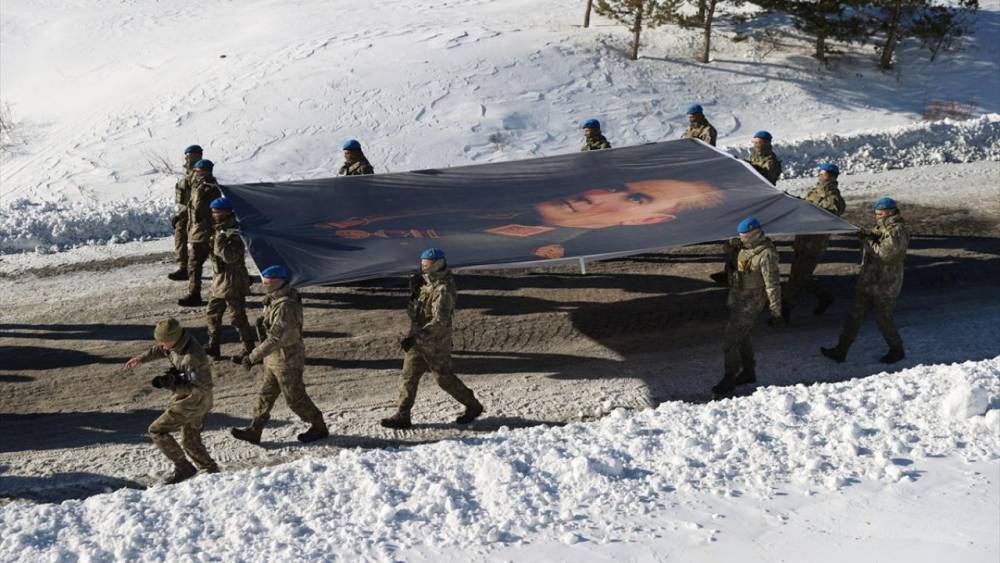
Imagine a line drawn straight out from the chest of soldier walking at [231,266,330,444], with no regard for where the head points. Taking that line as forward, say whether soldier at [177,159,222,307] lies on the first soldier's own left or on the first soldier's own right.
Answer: on the first soldier's own right

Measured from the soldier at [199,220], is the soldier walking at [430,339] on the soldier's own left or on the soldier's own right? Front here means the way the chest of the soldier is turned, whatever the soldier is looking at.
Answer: on the soldier's own left

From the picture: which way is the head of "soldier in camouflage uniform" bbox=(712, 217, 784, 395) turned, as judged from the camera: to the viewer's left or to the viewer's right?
to the viewer's left

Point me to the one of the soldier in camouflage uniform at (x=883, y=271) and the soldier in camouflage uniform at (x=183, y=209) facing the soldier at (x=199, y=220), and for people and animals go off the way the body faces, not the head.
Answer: the soldier in camouflage uniform at (x=883, y=271)

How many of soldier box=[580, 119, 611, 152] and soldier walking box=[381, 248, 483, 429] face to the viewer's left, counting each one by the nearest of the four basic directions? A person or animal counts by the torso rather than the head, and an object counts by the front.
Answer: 2

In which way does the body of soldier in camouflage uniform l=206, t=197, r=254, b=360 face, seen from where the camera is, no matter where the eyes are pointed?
to the viewer's left

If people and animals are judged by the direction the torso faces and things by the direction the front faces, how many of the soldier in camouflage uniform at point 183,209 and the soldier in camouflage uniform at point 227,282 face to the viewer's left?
2

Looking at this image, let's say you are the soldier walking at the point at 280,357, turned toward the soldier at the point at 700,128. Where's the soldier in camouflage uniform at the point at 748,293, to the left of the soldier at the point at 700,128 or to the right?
right

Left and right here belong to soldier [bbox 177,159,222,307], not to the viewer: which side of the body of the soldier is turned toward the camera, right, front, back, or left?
left

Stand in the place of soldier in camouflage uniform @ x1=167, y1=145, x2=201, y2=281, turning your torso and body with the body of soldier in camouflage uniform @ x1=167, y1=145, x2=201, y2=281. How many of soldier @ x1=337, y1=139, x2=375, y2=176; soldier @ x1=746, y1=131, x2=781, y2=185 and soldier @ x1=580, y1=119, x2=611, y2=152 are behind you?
3

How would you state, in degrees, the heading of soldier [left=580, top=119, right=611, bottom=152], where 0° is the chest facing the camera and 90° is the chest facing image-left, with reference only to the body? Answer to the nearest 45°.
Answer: approximately 90°

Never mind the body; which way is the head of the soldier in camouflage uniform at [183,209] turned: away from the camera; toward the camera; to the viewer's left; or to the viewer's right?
to the viewer's left

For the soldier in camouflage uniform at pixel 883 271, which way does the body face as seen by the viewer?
to the viewer's left

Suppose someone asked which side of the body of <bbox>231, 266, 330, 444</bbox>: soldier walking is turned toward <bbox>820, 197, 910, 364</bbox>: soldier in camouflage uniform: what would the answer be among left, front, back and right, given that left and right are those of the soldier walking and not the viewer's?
back

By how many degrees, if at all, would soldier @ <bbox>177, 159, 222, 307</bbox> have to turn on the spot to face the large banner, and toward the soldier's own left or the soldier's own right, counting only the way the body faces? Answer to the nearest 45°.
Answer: approximately 135° to the soldier's own left

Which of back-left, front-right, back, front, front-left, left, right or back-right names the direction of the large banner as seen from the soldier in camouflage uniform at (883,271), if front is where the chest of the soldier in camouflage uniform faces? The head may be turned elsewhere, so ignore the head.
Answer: front

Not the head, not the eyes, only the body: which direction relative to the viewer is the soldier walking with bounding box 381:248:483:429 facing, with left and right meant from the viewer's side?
facing to the left of the viewer

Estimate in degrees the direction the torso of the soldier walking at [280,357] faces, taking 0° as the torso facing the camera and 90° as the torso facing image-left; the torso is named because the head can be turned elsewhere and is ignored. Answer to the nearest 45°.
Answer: approximately 90°
